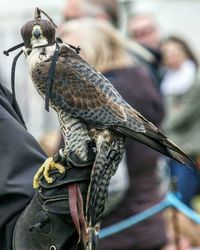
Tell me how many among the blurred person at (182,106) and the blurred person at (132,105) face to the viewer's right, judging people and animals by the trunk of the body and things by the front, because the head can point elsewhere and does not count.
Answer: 0

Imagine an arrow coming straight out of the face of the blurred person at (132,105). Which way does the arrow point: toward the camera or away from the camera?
away from the camera

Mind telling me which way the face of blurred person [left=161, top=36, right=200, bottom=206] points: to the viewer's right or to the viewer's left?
to the viewer's left

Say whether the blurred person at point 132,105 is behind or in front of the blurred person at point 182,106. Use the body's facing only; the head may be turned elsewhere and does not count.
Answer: in front

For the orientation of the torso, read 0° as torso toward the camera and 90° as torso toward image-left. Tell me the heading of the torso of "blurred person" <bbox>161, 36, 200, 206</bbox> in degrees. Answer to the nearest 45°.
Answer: approximately 45°
